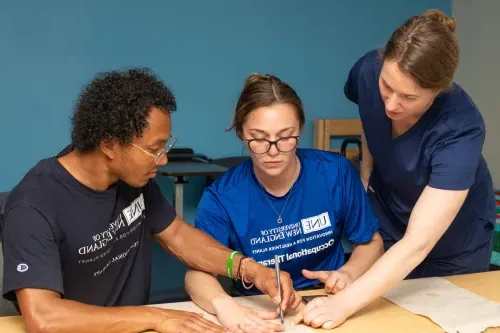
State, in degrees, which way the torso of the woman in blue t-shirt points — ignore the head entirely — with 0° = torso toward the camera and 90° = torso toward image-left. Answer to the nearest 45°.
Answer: approximately 0°

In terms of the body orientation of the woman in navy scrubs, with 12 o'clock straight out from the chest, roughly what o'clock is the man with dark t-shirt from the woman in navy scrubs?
The man with dark t-shirt is roughly at 1 o'clock from the woman in navy scrubs.

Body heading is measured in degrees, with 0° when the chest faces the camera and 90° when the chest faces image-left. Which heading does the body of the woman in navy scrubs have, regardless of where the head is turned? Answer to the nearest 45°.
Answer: approximately 45°

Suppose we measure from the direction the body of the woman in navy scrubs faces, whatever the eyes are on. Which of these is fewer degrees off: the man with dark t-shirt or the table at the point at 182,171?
the man with dark t-shirt

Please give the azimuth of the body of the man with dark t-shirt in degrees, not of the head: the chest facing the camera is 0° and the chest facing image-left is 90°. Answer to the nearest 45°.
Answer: approximately 315°
